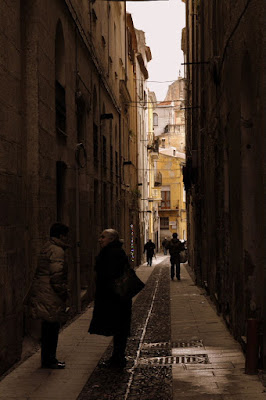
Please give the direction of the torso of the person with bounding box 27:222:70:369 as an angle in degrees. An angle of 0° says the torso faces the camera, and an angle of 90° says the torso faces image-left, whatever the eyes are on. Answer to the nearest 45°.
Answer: approximately 270°

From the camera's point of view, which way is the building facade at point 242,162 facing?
to the viewer's left

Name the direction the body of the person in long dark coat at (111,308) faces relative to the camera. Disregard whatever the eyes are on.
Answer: to the viewer's left

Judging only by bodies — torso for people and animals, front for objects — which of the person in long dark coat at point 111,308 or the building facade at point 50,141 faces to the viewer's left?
the person in long dark coat

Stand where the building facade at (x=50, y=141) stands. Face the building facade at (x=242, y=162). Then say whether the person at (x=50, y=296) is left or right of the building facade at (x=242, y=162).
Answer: right

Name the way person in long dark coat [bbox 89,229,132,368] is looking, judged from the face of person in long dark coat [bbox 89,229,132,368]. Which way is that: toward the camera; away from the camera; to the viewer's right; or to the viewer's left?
to the viewer's left

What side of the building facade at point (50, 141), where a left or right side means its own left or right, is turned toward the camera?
right

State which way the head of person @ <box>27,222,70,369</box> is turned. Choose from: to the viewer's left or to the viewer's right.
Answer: to the viewer's right

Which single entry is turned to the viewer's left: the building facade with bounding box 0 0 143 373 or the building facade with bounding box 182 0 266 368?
the building facade with bounding box 182 0 266 368
